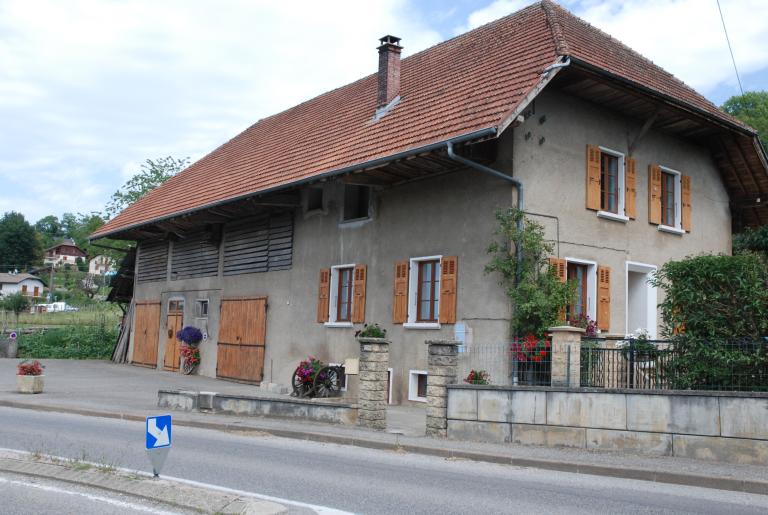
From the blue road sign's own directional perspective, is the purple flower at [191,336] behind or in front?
behind

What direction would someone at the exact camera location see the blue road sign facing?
facing the viewer

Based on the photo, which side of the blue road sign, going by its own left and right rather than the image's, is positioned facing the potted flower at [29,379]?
back

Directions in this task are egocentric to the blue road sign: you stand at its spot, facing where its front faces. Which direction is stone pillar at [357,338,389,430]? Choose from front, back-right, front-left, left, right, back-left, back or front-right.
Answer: back-left

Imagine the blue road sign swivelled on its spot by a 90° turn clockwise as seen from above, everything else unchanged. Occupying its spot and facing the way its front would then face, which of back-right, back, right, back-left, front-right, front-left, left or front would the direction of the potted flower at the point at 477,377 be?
back-right

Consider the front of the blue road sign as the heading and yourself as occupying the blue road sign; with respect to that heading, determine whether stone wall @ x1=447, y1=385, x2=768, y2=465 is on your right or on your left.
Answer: on your left

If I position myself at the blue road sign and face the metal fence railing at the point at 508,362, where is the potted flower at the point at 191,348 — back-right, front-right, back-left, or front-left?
front-left
